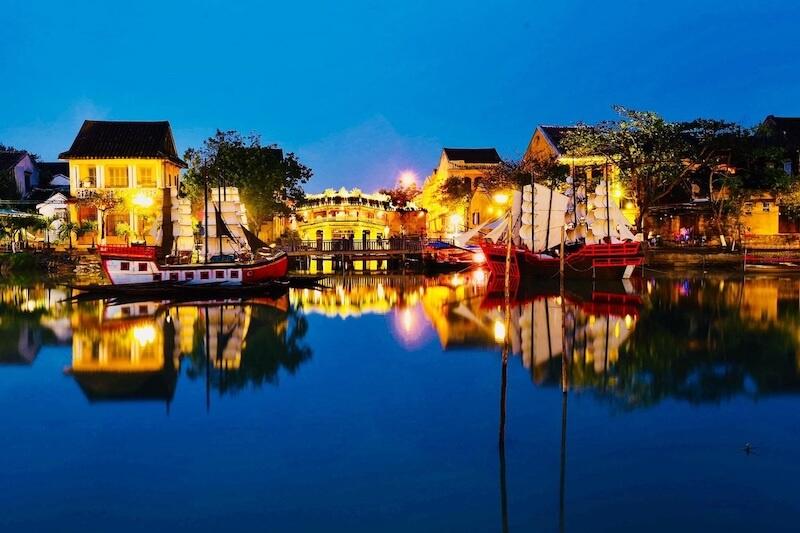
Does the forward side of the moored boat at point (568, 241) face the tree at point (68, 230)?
yes

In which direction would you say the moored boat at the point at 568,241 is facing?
to the viewer's left

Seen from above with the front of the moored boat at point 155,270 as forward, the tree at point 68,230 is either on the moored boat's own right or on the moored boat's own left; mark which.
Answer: on the moored boat's own left

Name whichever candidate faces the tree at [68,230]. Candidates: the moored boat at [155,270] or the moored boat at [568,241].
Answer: the moored boat at [568,241]

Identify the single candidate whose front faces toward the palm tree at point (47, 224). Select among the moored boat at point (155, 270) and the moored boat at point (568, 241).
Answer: the moored boat at point (568, 241)

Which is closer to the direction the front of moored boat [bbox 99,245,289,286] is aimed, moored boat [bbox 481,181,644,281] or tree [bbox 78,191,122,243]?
the moored boat

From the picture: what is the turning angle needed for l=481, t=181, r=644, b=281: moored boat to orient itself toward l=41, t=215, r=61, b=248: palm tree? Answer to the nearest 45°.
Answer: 0° — it already faces it

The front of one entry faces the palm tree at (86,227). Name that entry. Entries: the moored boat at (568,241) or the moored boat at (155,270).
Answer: the moored boat at (568,241)

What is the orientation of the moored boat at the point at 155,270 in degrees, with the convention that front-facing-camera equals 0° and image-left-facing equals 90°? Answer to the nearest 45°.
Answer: approximately 270°

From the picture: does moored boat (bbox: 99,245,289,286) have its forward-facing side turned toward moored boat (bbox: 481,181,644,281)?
yes

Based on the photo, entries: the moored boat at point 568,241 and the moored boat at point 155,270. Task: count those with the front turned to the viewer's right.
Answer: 1

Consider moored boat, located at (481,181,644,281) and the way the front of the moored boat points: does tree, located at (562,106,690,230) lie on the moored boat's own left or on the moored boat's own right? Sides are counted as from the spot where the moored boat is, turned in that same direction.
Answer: on the moored boat's own right
